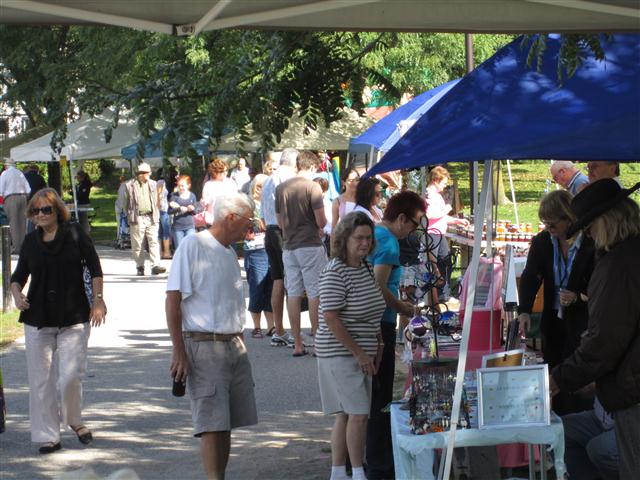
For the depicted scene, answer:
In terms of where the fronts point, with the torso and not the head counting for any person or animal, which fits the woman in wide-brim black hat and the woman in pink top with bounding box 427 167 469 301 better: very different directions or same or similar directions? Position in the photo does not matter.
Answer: very different directions

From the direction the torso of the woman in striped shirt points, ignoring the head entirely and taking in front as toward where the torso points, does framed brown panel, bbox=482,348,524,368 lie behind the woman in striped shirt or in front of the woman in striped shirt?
in front

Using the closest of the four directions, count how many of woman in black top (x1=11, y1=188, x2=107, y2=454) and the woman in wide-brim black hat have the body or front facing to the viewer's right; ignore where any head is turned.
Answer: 0

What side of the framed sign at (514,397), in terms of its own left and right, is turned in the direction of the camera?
front

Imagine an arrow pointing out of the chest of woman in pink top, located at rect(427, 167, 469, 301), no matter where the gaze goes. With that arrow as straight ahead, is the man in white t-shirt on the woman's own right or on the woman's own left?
on the woman's own right

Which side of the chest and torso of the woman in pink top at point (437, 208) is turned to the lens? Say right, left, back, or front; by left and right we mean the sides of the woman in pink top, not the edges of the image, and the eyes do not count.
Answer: right

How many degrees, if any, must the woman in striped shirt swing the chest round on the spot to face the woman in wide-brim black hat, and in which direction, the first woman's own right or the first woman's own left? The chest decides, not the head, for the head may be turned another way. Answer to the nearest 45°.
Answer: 0° — they already face them

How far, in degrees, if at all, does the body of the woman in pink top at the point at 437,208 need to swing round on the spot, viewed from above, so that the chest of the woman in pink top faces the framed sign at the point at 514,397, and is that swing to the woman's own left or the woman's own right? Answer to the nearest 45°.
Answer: approximately 90° to the woman's own right

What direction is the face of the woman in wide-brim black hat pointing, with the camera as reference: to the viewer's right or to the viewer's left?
to the viewer's left

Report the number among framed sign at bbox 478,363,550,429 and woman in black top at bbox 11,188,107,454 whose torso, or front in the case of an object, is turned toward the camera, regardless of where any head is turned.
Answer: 2

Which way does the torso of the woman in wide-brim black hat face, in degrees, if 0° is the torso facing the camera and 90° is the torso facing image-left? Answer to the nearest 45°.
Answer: approximately 90°

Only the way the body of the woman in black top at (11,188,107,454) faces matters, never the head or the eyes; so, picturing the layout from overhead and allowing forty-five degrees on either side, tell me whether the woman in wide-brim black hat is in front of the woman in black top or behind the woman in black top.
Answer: in front

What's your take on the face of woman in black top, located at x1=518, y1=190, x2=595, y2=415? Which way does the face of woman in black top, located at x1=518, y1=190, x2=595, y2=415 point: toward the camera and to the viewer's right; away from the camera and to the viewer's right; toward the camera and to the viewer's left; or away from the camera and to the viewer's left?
toward the camera and to the viewer's left

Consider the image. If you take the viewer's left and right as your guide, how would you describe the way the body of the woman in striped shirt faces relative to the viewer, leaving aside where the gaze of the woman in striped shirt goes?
facing the viewer and to the right of the viewer
